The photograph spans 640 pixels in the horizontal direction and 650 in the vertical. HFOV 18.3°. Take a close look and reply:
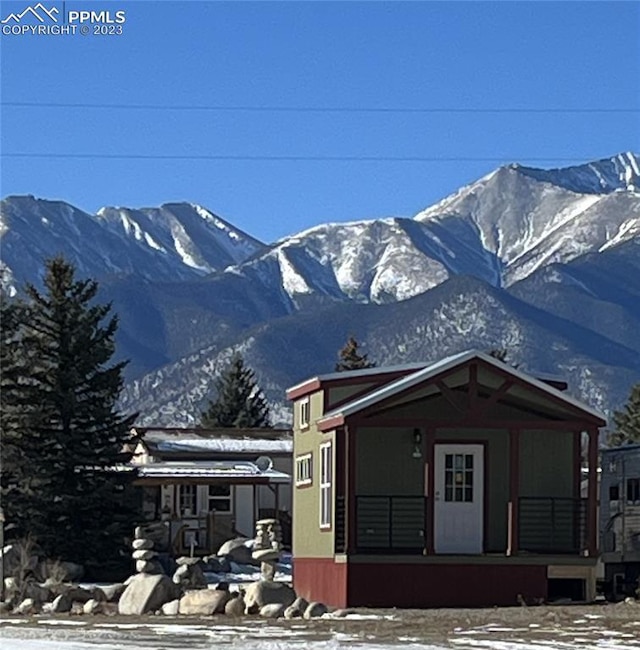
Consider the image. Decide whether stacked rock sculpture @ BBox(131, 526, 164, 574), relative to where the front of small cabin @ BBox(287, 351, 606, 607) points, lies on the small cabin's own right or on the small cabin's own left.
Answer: on the small cabin's own right

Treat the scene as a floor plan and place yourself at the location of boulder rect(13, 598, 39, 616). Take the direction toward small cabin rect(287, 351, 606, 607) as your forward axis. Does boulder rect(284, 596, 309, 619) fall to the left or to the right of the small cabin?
right

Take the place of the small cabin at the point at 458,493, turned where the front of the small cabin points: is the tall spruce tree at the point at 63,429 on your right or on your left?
on your right

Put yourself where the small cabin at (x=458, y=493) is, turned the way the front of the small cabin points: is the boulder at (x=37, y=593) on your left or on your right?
on your right

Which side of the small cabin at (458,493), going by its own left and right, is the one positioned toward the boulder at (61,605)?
right

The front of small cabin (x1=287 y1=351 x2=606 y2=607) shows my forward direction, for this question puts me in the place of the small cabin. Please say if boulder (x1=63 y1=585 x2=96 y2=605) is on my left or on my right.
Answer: on my right

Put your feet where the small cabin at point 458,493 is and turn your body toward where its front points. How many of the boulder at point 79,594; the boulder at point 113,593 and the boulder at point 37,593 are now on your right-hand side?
3

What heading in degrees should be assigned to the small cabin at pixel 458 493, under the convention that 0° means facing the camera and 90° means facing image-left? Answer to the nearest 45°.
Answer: approximately 0°

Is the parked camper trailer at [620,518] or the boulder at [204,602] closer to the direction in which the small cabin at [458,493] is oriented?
the boulder

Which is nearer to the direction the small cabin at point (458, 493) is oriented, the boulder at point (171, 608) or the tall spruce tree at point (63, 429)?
the boulder

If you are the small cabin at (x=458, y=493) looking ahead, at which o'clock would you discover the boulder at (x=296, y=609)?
The boulder is roughly at 1 o'clock from the small cabin.

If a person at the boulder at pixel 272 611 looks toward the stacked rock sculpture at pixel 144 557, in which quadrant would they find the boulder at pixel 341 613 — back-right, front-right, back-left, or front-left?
back-right

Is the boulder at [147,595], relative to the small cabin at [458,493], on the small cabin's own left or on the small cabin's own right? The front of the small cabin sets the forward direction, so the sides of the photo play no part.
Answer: on the small cabin's own right
